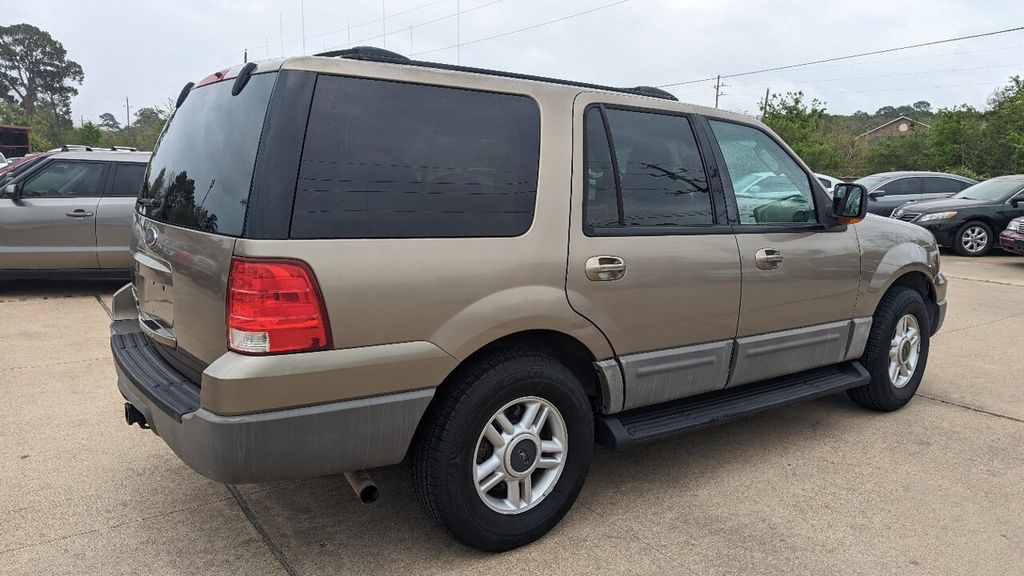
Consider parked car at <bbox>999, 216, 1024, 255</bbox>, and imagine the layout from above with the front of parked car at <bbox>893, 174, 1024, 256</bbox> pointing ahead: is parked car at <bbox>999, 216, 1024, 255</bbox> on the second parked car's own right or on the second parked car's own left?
on the second parked car's own left

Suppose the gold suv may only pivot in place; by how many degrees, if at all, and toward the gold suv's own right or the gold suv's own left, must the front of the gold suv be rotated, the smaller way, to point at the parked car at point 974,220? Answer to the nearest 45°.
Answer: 0° — it already faces it

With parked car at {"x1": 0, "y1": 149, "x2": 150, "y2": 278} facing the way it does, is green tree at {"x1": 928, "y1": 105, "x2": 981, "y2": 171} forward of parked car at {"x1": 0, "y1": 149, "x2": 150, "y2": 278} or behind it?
behind

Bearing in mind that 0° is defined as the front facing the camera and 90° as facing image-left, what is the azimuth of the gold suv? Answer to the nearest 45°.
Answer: approximately 225°

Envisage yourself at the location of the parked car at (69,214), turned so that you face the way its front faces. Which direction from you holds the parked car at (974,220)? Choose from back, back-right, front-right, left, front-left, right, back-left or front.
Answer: back

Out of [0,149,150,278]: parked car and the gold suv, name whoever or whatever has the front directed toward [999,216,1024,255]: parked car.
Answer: the gold suv

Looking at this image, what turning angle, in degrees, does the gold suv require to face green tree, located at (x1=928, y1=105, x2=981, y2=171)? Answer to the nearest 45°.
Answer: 0° — it already faces it

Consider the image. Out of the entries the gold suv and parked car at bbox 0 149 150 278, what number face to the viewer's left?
1

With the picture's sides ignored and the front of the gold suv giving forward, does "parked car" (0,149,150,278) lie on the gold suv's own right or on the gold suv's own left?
on the gold suv's own left

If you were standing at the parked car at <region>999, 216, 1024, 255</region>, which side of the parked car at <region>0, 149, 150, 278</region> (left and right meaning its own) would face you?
back

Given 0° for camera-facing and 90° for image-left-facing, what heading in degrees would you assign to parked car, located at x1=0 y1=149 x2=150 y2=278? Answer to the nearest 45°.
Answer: approximately 90°

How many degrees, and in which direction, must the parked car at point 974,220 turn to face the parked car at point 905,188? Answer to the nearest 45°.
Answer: approximately 90° to its right

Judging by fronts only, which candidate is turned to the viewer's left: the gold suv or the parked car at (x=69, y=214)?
the parked car

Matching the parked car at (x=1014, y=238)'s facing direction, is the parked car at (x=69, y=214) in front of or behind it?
in front
